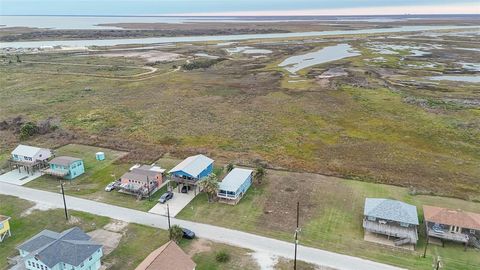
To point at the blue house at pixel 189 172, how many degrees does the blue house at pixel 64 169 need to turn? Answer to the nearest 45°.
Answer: approximately 90° to its left

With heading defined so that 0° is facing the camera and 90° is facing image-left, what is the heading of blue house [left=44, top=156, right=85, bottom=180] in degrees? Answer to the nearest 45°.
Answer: approximately 45°

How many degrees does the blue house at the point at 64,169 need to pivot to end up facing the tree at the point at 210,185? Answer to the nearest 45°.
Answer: approximately 90° to its left

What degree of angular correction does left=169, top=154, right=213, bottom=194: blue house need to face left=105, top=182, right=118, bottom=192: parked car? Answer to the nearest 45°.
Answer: approximately 45° to its right

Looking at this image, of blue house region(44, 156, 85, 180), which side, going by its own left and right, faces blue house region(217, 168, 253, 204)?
left

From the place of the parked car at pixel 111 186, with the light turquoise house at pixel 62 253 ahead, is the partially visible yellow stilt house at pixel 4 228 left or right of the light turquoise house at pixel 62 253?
right

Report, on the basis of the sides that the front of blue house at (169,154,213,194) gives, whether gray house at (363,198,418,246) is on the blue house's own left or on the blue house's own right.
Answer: on the blue house's own left

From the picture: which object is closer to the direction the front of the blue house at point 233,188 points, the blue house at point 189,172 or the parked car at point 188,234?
the parked car

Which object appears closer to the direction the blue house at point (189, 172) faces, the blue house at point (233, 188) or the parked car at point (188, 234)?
the parked car
